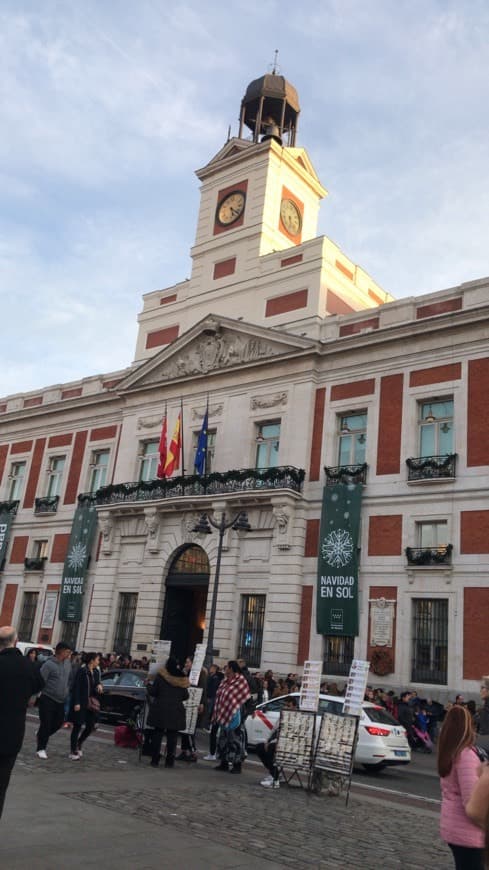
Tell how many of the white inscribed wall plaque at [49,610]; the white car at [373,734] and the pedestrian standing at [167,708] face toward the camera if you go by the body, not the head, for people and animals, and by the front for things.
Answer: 1

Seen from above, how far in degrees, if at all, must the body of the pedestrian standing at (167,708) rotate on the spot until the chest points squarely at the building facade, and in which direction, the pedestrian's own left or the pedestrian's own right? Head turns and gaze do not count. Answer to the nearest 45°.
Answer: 0° — they already face it

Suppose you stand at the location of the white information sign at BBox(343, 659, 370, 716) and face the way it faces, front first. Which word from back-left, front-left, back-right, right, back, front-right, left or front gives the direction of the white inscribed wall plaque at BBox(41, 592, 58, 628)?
back-right

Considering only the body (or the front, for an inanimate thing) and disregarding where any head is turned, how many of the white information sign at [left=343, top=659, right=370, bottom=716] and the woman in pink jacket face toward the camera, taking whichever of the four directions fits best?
1

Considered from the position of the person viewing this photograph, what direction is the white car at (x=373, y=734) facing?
facing away from the viewer and to the left of the viewer

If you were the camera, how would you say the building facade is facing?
facing the viewer and to the left of the viewer

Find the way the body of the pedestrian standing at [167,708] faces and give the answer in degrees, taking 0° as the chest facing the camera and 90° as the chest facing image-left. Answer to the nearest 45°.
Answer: approximately 180°

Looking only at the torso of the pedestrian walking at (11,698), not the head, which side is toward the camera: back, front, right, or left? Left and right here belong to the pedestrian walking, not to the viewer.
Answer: back

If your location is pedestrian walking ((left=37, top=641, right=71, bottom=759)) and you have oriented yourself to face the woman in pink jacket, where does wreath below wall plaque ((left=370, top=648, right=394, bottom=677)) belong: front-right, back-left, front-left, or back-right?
back-left

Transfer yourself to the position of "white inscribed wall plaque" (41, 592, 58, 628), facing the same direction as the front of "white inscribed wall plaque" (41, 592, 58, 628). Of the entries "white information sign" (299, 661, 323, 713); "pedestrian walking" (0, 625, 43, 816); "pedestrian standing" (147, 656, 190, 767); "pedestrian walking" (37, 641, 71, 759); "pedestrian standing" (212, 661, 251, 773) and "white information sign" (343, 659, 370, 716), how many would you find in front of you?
6

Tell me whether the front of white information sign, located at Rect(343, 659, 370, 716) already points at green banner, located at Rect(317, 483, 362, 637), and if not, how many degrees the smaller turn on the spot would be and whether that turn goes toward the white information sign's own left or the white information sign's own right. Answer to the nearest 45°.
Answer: approximately 180°

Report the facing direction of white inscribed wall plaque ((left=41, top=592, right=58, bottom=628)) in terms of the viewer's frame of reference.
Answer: facing the viewer

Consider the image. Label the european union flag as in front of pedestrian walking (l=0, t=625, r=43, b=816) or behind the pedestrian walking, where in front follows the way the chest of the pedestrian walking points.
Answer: in front
